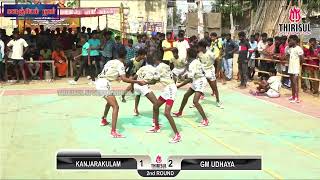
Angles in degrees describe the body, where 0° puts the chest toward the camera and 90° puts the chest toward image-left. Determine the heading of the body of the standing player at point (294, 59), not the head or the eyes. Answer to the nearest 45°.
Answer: approximately 45°

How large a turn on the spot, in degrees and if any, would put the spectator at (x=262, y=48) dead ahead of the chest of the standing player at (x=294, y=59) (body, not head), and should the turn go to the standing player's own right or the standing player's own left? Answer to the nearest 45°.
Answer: approximately 135° to the standing player's own right

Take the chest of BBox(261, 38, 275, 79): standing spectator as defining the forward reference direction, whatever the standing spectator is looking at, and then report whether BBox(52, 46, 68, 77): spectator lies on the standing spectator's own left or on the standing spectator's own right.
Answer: on the standing spectator's own right

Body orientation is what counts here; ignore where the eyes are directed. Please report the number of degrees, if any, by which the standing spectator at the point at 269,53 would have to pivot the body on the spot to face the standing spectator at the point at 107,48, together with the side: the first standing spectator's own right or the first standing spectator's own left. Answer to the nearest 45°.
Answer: approximately 45° to the first standing spectator's own right

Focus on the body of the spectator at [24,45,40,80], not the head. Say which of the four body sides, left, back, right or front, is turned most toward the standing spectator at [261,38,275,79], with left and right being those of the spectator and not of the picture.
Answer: left
